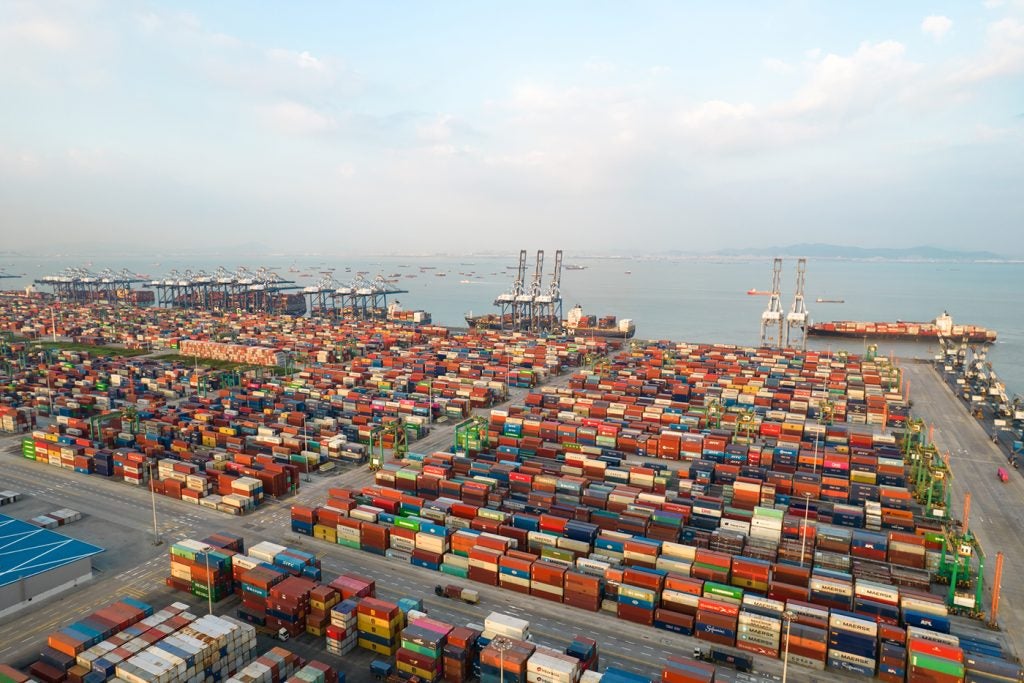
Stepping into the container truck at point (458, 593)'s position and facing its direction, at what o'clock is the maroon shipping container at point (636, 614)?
The maroon shipping container is roughly at 5 o'clock from the container truck.

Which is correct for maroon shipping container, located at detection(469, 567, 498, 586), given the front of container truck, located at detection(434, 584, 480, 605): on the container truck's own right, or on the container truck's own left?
on the container truck's own right

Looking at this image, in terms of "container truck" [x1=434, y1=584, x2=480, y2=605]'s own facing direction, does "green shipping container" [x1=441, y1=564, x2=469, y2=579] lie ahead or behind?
ahead

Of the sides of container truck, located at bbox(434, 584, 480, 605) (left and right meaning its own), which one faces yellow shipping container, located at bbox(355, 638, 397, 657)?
left

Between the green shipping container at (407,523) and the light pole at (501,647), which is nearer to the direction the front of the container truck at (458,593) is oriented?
the green shipping container

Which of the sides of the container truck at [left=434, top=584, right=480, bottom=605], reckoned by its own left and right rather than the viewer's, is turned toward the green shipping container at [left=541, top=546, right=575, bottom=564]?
right

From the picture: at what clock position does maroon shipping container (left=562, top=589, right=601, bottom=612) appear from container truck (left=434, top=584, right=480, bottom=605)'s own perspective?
The maroon shipping container is roughly at 5 o'clock from the container truck.

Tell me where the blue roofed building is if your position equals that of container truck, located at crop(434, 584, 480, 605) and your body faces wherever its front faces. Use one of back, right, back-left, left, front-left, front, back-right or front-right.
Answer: front-left

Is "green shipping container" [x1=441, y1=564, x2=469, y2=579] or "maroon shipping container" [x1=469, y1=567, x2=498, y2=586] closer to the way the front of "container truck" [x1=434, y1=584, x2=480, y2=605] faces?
the green shipping container

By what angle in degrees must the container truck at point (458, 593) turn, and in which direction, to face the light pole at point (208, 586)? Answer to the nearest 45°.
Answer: approximately 45° to its left

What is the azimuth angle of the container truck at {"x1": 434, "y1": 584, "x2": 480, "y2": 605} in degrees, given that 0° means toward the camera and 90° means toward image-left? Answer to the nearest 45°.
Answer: approximately 135°
